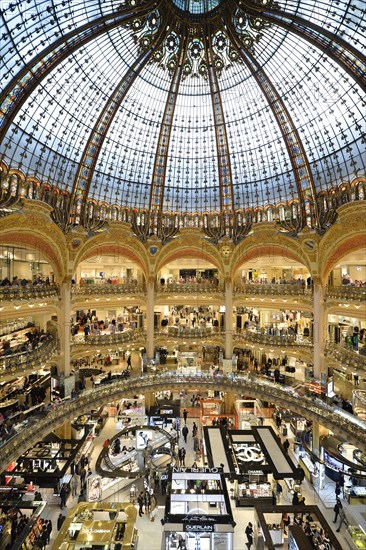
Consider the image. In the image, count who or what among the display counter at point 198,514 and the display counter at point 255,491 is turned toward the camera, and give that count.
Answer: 2

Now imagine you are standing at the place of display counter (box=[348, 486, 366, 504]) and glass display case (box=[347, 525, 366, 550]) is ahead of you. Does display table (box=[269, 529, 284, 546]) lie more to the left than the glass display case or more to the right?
right

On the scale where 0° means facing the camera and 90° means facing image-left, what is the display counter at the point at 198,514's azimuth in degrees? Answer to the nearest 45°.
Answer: approximately 0°

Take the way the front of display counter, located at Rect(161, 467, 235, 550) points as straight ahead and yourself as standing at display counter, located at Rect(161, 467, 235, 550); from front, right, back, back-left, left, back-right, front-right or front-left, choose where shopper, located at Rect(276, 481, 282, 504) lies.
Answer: back-left

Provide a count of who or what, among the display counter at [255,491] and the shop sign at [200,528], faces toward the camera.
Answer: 2

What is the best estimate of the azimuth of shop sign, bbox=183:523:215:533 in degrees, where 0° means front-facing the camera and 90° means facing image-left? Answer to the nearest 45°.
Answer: approximately 0°

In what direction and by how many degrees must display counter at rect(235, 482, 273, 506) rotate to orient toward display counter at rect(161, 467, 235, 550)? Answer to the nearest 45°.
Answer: approximately 45° to its right

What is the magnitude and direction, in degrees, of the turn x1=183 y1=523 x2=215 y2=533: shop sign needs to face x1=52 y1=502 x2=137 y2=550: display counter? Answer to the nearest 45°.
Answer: approximately 90° to its right

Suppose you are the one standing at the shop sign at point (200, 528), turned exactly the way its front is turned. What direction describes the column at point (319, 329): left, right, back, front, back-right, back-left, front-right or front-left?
back-left
